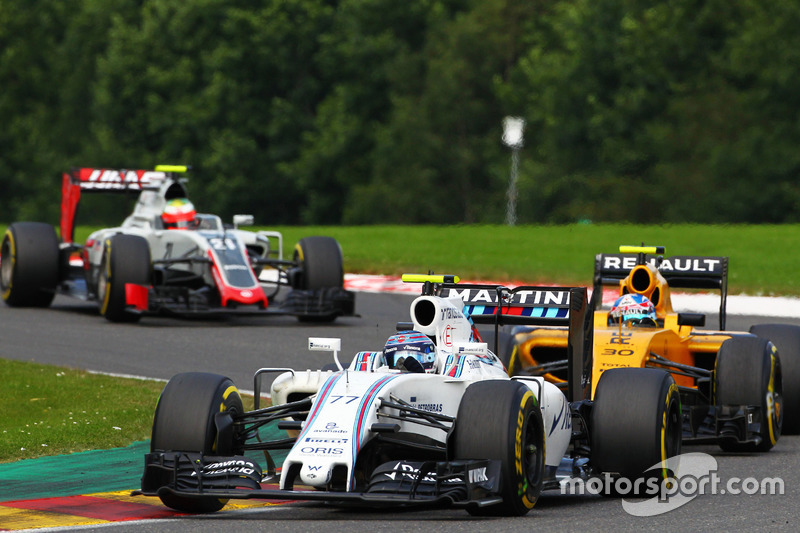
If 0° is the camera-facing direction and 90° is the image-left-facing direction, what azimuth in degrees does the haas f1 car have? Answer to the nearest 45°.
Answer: approximately 315°

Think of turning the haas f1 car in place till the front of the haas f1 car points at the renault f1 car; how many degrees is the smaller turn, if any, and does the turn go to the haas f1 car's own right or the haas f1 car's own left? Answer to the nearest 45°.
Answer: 0° — it already faces it

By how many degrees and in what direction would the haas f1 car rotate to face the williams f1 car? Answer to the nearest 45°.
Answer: approximately 45° to its right
